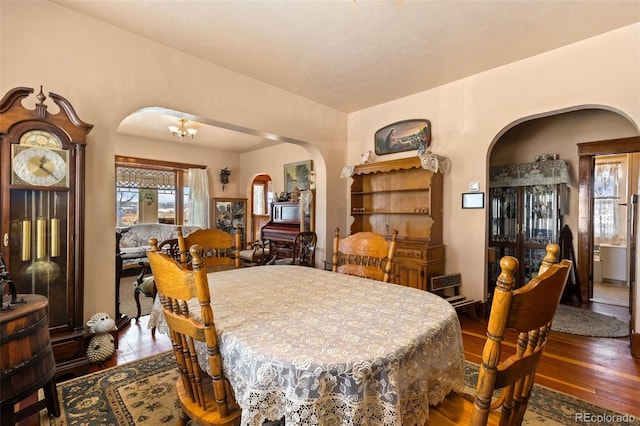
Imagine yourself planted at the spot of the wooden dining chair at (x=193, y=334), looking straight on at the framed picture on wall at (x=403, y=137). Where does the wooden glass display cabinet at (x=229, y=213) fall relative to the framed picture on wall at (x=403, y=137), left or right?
left

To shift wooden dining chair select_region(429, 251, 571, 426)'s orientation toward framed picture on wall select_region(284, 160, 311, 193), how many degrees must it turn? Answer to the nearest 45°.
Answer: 0° — it already faces it

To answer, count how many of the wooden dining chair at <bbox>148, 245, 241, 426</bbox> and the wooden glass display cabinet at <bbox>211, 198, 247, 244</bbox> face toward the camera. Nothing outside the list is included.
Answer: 1

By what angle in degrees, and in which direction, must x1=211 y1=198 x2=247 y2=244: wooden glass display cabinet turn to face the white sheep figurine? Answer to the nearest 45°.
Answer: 0° — it already faces it

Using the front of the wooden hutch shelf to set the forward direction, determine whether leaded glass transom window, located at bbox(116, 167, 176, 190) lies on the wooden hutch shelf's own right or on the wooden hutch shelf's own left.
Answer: on the wooden hutch shelf's own right

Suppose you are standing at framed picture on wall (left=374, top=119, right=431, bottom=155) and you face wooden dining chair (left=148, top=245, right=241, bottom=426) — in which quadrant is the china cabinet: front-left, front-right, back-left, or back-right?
back-left

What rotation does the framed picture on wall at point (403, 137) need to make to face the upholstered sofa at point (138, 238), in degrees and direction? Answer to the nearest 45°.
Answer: approximately 45° to its right

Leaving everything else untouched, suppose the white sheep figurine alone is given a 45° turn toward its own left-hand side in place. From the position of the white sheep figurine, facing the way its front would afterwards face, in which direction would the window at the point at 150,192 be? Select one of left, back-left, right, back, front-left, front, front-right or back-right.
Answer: left

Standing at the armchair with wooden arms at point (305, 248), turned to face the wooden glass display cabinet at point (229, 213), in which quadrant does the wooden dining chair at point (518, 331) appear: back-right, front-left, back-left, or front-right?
back-left

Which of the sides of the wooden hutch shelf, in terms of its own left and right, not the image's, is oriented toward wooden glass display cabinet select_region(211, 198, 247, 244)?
right
